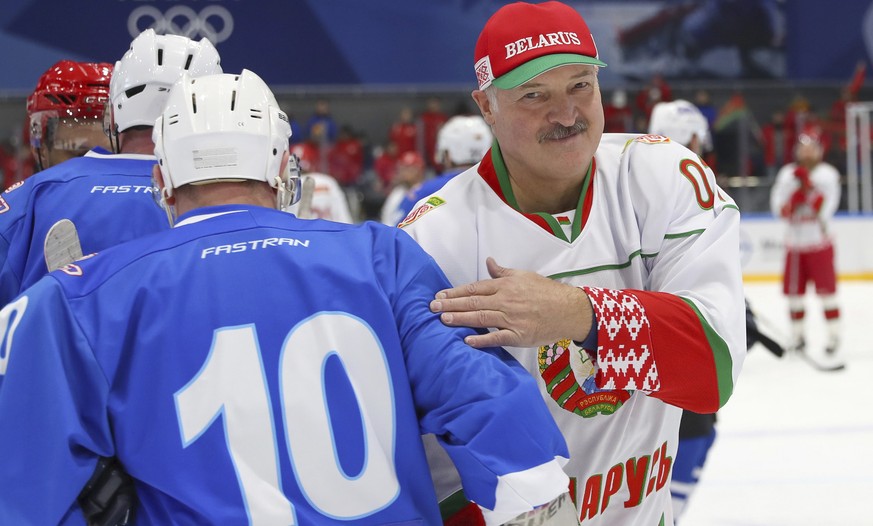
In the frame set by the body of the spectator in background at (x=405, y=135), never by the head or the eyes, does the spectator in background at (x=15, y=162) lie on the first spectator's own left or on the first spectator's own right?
on the first spectator's own right

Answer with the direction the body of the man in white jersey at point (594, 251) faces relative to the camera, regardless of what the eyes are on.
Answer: toward the camera

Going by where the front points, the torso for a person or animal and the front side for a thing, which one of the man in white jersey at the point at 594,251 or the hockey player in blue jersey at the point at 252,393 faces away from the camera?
the hockey player in blue jersey

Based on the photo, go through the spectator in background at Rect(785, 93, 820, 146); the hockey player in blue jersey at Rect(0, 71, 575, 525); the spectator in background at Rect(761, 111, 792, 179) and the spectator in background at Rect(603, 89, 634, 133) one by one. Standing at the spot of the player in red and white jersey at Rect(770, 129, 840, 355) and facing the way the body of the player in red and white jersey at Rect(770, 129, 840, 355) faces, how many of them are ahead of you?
1

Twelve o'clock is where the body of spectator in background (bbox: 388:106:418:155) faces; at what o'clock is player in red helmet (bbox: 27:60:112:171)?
The player in red helmet is roughly at 12 o'clock from the spectator in background.

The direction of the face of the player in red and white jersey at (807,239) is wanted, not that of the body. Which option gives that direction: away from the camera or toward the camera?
toward the camera

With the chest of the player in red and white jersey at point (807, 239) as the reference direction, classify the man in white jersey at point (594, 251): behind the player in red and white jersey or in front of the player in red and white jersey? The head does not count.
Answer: in front

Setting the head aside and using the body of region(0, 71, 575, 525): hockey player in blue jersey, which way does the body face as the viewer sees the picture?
away from the camera

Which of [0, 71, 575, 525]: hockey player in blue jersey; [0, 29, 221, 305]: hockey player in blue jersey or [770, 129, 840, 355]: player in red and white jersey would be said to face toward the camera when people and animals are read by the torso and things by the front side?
the player in red and white jersey

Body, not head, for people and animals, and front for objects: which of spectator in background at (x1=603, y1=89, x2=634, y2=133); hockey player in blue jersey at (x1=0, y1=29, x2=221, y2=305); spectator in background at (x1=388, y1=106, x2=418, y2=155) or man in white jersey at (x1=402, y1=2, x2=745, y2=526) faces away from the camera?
the hockey player in blue jersey

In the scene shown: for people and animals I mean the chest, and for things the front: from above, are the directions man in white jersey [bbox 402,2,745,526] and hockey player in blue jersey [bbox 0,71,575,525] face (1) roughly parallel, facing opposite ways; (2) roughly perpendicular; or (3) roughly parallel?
roughly parallel, facing opposite ways

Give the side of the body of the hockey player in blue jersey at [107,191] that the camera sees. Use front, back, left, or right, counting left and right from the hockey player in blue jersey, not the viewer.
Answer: back

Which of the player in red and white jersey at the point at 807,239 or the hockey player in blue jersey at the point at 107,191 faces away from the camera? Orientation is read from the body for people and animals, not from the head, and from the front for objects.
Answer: the hockey player in blue jersey

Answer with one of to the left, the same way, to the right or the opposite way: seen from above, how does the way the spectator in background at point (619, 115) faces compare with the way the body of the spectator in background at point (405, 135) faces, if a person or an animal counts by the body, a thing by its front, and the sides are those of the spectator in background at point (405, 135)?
the same way

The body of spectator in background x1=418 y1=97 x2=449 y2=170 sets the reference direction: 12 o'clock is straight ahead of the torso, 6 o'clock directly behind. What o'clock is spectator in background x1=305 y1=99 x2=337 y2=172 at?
spectator in background x1=305 y1=99 x2=337 y2=172 is roughly at 3 o'clock from spectator in background x1=418 y1=97 x2=449 y2=170.

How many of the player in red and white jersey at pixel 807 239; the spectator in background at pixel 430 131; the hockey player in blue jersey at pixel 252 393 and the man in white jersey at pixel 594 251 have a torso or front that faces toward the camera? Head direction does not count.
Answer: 3

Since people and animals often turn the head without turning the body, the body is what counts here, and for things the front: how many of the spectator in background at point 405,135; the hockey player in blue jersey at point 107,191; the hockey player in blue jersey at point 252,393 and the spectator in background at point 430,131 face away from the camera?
2

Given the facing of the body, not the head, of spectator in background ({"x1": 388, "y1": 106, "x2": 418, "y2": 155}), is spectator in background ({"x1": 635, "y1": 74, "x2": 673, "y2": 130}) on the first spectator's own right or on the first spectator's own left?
on the first spectator's own left

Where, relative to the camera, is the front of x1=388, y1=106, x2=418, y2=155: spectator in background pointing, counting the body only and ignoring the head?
toward the camera

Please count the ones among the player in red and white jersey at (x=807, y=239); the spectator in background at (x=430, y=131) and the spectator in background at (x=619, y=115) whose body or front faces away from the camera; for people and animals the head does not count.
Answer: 0
